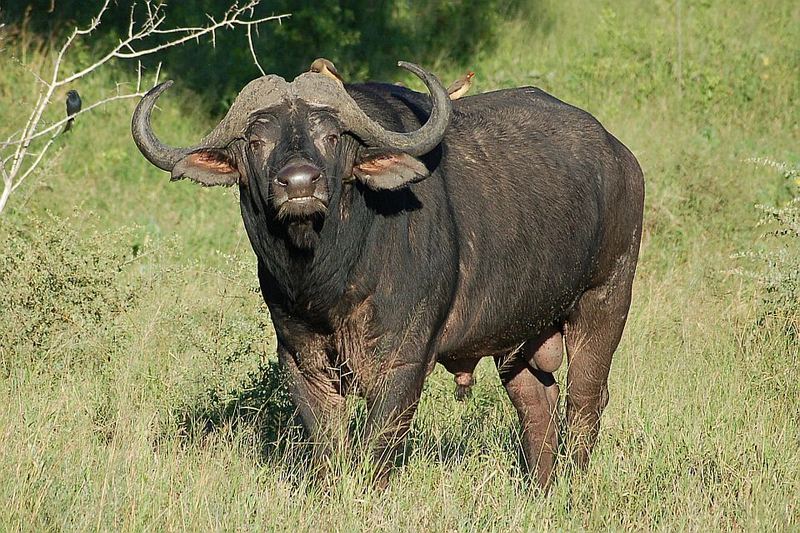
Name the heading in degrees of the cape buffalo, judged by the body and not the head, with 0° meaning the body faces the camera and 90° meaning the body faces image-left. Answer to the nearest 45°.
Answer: approximately 45°

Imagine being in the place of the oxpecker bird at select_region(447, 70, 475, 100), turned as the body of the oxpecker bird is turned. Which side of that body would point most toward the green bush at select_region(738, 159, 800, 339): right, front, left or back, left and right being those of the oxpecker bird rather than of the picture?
front

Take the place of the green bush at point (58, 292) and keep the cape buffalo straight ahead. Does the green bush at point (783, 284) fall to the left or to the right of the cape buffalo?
left

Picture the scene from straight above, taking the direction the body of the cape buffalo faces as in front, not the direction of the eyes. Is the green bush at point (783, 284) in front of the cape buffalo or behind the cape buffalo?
behind

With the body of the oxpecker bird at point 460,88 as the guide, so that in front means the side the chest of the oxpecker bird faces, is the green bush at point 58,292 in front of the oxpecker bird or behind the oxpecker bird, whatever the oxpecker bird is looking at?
behind

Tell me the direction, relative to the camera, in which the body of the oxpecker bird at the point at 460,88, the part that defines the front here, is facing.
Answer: to the viewer's right
